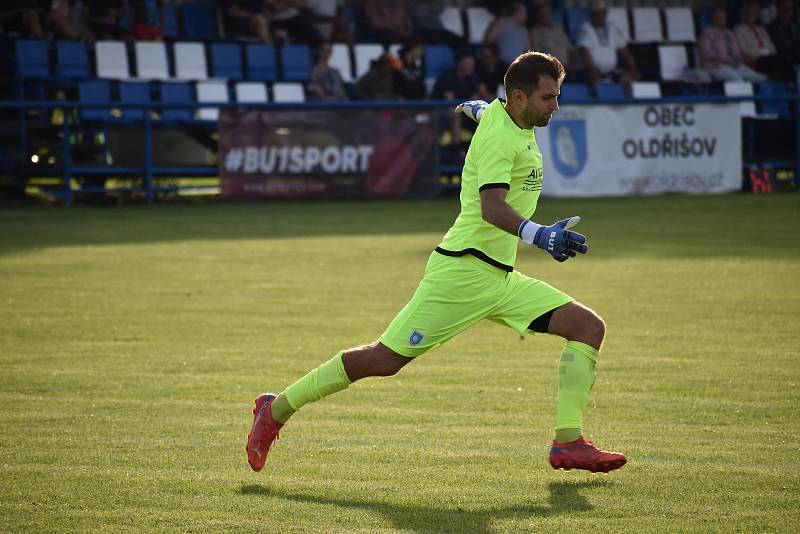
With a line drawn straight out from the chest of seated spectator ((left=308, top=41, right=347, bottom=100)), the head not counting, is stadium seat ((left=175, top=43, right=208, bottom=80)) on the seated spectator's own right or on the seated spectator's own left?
on the seated spectator's own right

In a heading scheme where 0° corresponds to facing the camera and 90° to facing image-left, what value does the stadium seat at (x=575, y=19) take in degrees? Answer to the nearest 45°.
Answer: approximately 0°

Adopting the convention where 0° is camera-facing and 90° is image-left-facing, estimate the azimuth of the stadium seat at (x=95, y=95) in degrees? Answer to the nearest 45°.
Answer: approximately 0°
